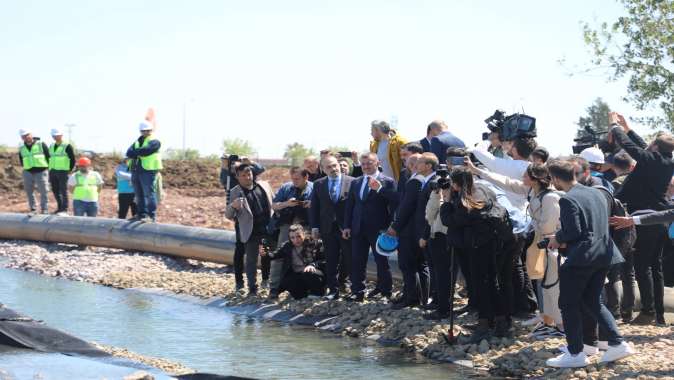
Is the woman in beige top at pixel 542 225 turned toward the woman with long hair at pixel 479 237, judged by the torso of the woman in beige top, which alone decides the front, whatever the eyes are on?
yes

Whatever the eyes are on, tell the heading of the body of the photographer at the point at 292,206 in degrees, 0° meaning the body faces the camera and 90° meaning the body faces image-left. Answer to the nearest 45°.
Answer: approximately 0°

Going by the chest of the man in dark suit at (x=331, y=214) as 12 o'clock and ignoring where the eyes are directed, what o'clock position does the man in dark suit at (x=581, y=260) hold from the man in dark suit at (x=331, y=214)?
the man in dark suit at (x=581, y=260) is roughly at 11 o'clock from the man in dark suit at (x=331, y=214).

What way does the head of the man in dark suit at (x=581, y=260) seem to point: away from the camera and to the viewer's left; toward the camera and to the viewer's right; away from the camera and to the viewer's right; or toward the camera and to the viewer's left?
away from the camera and to the viewer's left

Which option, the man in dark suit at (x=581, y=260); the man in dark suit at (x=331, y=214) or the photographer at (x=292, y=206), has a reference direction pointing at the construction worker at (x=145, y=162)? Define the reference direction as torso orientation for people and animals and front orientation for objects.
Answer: the man in dark suit at (x=581, y=260)
